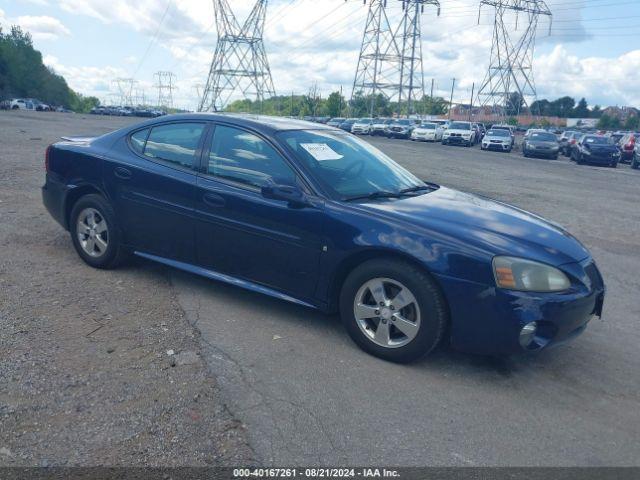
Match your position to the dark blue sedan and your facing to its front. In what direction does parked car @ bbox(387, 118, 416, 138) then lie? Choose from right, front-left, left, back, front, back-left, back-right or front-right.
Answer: back-left

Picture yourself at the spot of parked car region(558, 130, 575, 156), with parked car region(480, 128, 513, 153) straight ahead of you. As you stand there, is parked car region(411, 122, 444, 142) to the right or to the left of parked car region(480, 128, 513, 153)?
right

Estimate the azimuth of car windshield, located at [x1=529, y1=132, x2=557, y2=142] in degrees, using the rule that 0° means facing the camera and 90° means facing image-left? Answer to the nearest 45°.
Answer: approximately 45°

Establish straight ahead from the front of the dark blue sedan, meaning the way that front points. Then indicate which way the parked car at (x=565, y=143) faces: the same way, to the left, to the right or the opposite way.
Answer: to the right

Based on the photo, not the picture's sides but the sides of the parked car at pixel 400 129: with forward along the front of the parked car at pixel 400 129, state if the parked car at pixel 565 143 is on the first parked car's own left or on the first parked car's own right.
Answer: on the first parked car's own left

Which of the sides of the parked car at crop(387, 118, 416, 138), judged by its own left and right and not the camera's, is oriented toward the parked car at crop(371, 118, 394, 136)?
right

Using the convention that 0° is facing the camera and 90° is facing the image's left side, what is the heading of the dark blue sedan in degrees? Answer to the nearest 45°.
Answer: approximately 315°

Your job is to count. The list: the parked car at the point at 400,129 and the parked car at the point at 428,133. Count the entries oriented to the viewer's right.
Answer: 0
